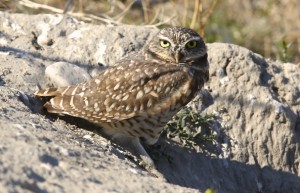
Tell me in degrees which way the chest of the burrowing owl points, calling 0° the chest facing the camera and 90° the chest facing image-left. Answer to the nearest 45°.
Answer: approximately 270°

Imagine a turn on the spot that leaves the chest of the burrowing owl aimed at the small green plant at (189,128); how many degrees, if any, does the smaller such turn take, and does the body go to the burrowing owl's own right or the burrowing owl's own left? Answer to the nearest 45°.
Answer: approximately 45° to the burrowing owl's own left
